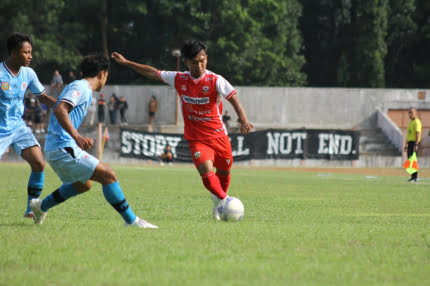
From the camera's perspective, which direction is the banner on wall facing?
toward the camera

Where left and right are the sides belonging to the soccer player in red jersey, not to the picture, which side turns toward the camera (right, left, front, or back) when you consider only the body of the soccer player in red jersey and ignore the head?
front

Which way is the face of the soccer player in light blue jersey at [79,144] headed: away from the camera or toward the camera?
away from the camera

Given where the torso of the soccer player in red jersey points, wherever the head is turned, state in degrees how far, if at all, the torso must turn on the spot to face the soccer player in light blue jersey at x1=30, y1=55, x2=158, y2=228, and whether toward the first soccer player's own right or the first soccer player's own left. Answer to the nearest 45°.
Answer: approximately 45° to the first soccer player's own right

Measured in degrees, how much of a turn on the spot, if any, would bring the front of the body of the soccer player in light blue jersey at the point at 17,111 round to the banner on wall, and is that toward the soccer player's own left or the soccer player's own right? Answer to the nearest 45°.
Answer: approximately 90° to the soccer player's own left

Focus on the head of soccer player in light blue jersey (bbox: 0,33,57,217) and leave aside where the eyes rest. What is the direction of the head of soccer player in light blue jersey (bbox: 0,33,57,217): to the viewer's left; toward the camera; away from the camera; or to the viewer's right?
to the viewer's right

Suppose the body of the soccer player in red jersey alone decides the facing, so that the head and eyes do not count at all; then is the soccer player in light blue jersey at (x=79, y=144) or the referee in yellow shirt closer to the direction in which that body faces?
the soccer player in light blue jersey

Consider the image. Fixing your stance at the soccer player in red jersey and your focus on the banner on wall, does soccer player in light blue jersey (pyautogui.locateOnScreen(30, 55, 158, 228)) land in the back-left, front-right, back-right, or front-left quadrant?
back-left

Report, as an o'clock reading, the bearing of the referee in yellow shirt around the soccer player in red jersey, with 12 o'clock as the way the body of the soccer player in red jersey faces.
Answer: The referee in yellow shirt is roughly at 7 o'clock from the soccer player in red jersey.

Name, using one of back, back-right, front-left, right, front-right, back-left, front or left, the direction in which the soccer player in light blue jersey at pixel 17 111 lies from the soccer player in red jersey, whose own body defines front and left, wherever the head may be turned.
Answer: right

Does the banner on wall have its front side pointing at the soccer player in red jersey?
yes

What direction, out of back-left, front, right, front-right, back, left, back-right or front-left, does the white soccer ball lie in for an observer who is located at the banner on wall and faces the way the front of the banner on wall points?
front

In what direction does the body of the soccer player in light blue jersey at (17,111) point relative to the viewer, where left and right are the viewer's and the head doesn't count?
facing the viewer and to the right of the viewer
